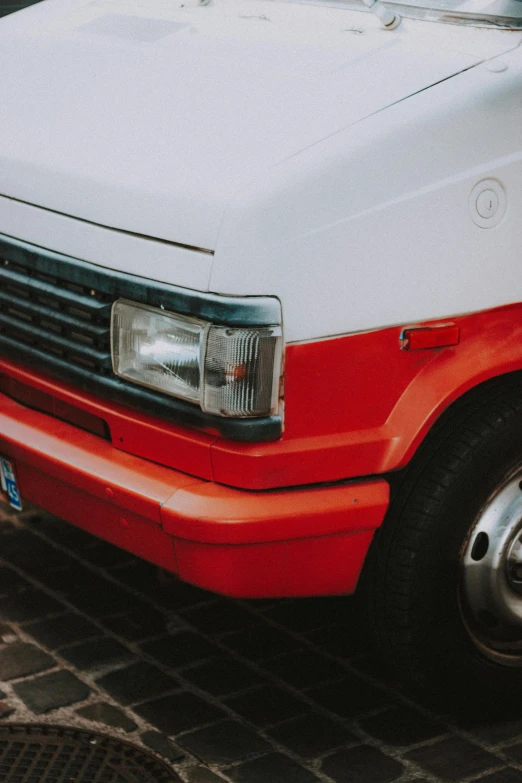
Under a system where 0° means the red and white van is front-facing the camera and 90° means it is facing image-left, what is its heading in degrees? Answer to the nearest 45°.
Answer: approximately 45°
